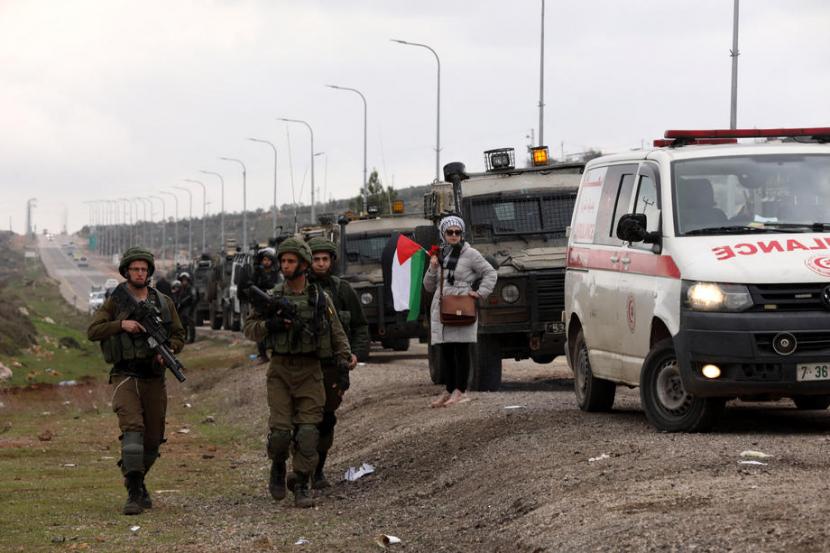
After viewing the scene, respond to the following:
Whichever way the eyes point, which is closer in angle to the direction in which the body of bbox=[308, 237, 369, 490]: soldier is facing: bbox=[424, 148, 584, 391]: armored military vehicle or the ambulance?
the ambulance

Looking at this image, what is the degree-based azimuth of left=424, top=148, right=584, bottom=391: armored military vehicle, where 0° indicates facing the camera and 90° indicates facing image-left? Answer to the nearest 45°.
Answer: approximately 0°

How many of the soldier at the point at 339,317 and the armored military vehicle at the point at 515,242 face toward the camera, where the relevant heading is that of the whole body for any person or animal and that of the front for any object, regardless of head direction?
2
